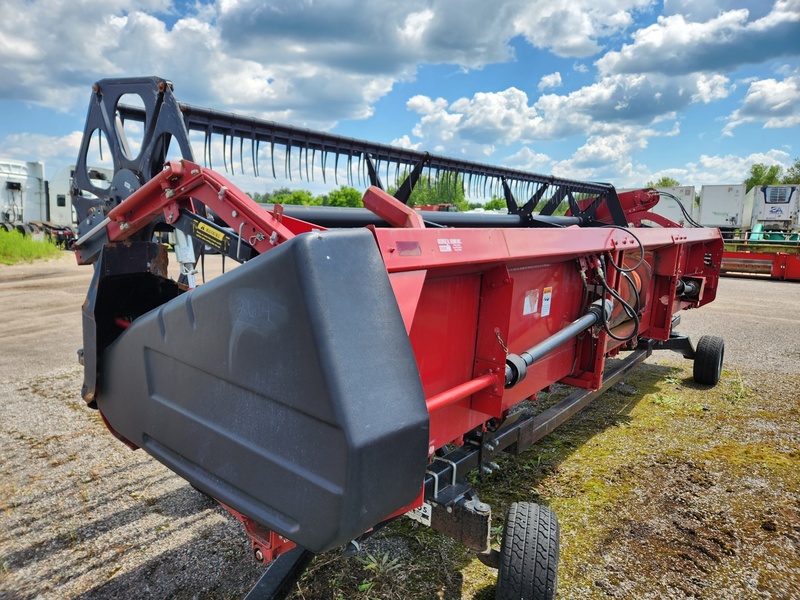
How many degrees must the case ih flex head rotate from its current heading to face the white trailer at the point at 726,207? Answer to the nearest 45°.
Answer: approximately 90° to its right

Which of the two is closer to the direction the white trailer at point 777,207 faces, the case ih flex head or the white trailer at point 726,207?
the case ih flex head

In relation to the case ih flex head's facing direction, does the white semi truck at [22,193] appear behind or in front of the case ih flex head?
in front

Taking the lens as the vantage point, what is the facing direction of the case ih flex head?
facing away from the viewer and to the left of the viewer

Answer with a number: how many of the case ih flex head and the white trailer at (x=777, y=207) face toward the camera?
1

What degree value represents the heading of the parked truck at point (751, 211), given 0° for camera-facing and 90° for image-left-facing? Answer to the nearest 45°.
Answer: approximately 0°

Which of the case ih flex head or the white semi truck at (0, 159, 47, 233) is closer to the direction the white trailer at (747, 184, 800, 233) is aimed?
the case ih flex head

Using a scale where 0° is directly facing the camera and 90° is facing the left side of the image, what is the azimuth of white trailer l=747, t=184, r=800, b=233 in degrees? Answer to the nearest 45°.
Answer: approximately 0°
